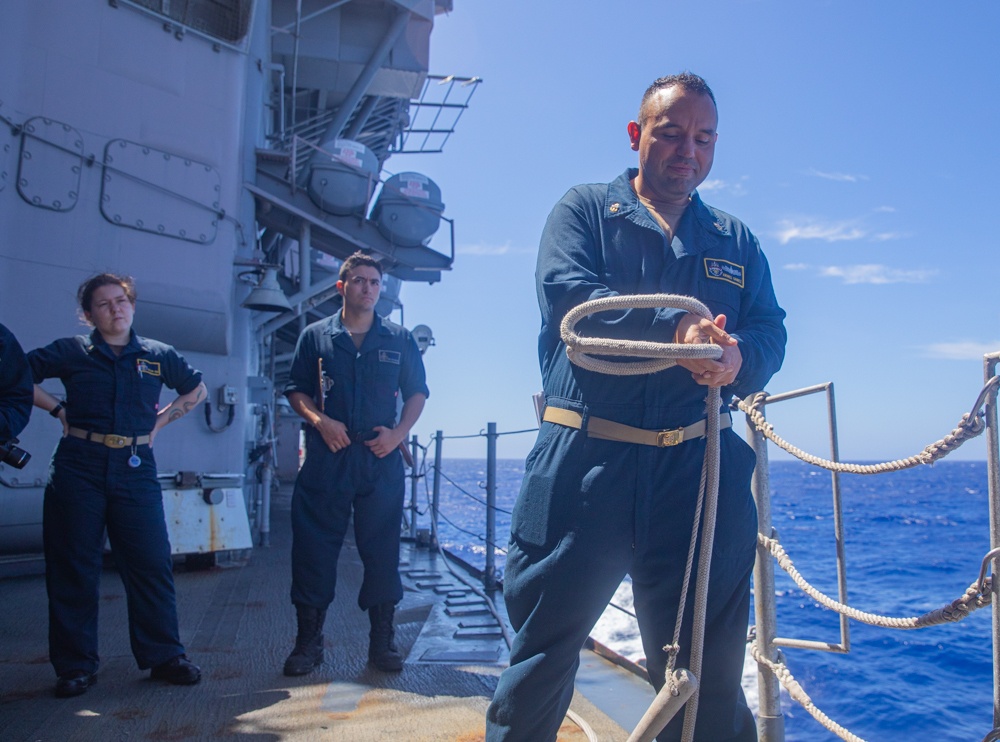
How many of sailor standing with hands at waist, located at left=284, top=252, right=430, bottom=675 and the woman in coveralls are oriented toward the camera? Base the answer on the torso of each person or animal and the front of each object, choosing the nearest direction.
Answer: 2

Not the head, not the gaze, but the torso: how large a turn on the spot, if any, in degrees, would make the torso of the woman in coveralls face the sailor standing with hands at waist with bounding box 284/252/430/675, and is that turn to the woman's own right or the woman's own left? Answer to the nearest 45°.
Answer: approximately 90° to the woman's own left

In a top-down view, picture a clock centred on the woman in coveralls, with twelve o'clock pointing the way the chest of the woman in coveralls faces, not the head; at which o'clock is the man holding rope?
The man holding rope is roughly at 11 o'clock from the woman in coveralls.

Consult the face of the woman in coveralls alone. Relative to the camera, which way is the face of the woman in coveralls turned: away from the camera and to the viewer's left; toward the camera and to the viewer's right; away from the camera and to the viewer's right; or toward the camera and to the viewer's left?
toward the camera and to the viewer's right

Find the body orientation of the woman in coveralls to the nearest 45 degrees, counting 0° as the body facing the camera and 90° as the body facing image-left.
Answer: approximately 0°

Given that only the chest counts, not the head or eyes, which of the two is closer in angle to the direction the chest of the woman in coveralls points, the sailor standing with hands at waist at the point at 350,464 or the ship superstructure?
the sailor standing with hands at waist

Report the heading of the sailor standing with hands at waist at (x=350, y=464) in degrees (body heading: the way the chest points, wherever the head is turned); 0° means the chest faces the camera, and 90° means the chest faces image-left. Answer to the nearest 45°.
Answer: approximately 0°

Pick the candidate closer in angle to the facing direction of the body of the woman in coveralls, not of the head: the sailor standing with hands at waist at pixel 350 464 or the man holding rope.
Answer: the man holding rope

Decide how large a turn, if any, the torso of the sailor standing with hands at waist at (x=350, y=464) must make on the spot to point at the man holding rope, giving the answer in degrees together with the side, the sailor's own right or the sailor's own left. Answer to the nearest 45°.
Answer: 0° — they already face them

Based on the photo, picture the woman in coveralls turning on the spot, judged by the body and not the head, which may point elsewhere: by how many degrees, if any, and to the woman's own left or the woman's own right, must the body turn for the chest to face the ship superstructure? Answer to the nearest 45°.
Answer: approximately 180°

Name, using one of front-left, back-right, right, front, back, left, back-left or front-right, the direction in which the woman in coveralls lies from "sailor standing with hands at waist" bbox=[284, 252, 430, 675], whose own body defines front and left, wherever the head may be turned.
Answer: right
